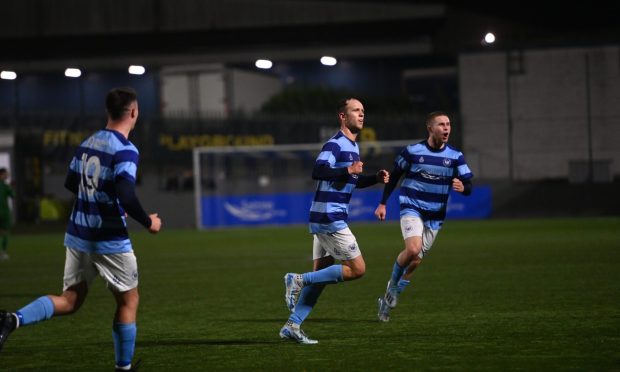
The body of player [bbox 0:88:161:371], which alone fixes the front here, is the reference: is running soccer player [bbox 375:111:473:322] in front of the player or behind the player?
in front

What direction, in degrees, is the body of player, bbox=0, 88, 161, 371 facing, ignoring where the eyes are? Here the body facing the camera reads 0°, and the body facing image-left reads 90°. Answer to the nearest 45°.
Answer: approximately 225°
